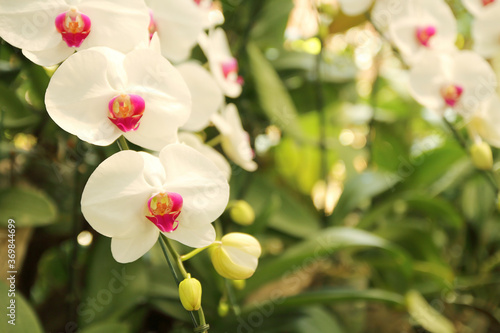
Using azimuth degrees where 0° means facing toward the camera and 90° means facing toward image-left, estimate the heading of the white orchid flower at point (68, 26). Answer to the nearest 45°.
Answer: approximately 0°

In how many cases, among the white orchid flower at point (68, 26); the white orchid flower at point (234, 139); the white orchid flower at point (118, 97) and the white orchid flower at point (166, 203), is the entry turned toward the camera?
3

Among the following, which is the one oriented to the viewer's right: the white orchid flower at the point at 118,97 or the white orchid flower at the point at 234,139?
the white orchid flower at the point at 234,139

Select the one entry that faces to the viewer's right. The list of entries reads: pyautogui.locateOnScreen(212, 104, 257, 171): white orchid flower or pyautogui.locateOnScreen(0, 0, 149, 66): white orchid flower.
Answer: pyautogui.locateOnScreen(212, 104, 257, 171): white orchid flower

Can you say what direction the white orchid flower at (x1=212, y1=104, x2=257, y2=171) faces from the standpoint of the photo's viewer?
facing to the right of the viewer
